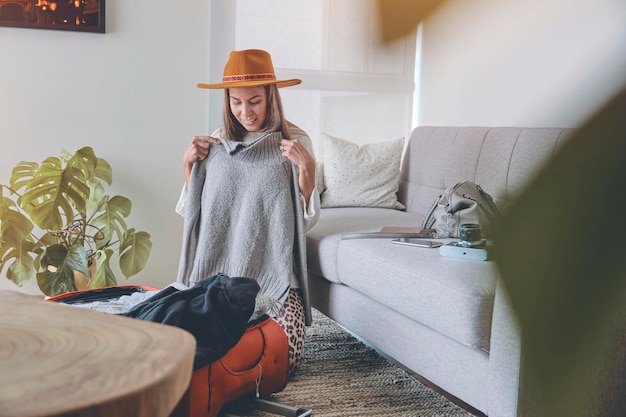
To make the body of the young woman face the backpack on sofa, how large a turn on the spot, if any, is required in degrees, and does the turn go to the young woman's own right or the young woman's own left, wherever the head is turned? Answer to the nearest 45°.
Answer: approximately 90° to the young woman's own left

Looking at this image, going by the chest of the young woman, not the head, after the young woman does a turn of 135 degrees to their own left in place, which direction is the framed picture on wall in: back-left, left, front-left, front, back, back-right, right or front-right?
left

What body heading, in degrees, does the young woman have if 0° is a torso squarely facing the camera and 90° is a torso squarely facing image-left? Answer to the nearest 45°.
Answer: approximately 0°

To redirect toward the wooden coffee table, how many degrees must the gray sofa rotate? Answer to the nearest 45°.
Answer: approximately 45° to its left
